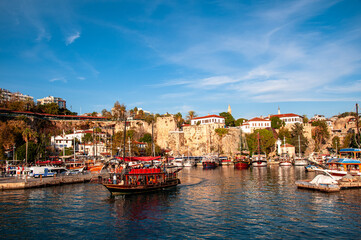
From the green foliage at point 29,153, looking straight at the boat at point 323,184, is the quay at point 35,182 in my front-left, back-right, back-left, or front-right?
front-right

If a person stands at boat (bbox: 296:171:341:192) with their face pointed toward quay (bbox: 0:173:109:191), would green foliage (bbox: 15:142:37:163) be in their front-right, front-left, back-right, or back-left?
front-right

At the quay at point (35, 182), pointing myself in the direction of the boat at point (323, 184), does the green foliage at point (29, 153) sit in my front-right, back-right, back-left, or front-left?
back-left

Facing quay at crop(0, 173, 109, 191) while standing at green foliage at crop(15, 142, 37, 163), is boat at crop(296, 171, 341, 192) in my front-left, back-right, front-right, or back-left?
front-left
